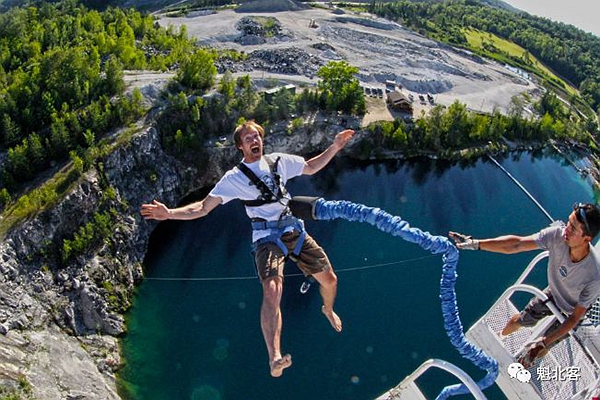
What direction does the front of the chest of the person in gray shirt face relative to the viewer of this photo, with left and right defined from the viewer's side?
facing the viewer and to the left of the viewer

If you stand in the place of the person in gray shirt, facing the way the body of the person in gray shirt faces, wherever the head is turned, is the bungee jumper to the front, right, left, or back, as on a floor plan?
front
